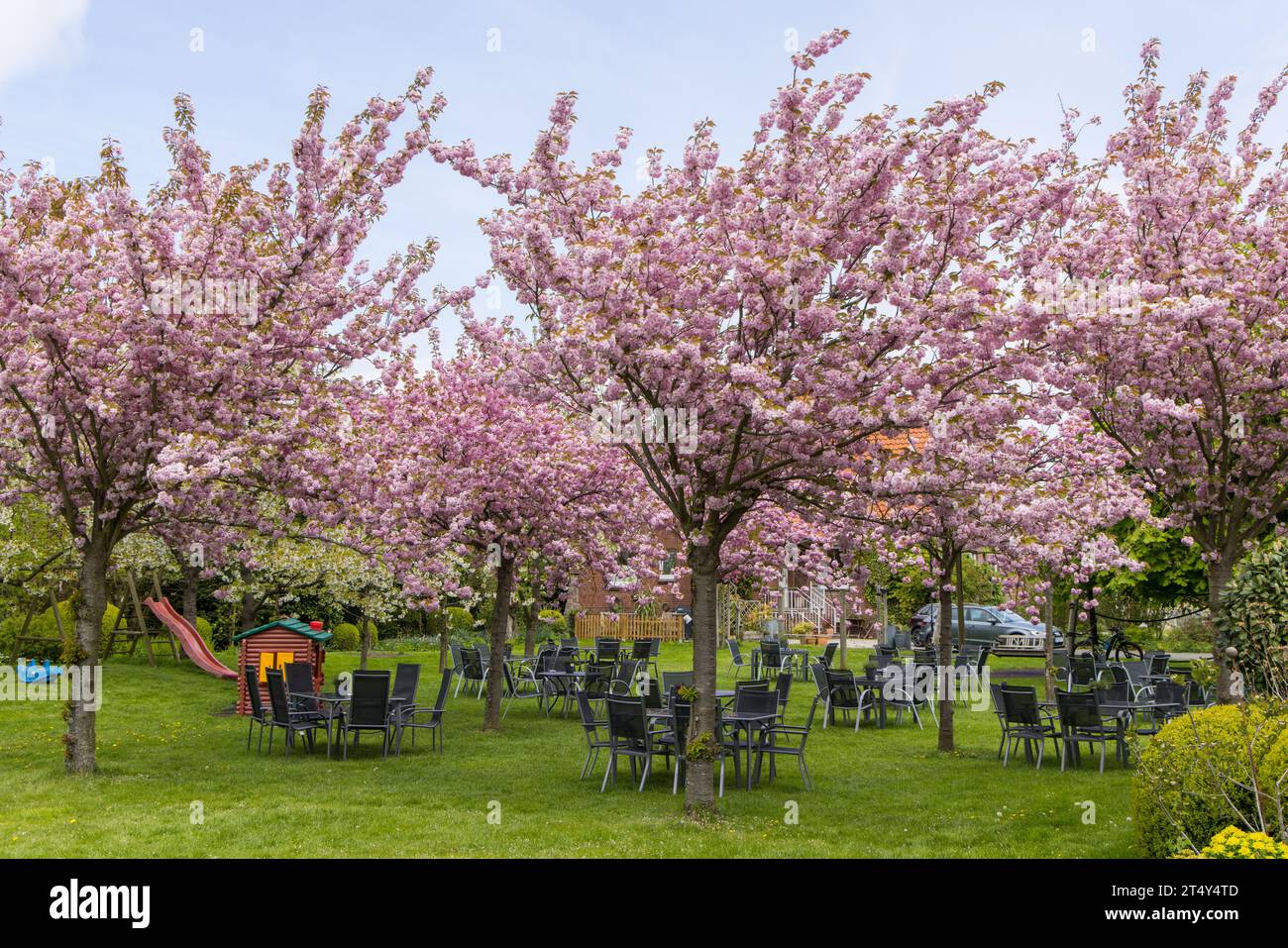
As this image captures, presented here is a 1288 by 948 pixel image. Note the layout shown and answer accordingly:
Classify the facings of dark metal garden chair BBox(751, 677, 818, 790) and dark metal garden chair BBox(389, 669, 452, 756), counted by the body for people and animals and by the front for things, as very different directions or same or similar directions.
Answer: same or similar directions

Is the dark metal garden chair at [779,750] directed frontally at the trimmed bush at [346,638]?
no

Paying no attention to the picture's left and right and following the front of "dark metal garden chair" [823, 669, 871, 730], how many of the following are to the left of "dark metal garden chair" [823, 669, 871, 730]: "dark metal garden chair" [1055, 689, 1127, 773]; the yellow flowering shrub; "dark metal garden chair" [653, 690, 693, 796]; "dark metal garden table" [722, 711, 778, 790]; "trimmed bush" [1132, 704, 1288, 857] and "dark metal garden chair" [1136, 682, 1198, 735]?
0

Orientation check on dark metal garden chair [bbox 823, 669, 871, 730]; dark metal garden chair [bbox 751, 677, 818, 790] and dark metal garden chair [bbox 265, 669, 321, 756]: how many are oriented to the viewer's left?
1

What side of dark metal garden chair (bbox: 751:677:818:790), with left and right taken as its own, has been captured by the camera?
left

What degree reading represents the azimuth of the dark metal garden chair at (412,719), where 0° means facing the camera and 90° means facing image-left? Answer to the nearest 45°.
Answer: approximately 90°

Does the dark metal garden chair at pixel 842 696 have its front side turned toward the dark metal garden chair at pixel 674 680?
no

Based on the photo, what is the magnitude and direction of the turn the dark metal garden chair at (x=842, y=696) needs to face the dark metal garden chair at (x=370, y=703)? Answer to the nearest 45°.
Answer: approximately 180°

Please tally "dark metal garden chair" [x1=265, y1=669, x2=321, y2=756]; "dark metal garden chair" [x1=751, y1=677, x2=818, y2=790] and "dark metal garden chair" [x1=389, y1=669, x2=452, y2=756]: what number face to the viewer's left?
2

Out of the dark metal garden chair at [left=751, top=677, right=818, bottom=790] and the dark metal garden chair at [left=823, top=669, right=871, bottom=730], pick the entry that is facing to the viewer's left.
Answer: the dark metal garden chair at [left=751, top=677, right=818, bottom=790]

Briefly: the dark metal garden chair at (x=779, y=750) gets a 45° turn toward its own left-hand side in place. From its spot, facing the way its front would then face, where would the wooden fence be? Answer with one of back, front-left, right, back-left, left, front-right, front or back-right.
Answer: back-right

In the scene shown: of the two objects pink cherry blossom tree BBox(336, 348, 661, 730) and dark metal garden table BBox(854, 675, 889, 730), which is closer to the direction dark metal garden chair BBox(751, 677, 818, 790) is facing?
the pink cherry blossom tree

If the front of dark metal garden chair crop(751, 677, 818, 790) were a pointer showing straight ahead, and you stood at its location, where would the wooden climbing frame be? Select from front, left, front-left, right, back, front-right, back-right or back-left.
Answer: front-right

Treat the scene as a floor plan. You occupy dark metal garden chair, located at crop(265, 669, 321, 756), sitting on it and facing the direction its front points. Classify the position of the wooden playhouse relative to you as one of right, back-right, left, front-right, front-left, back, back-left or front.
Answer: front-left

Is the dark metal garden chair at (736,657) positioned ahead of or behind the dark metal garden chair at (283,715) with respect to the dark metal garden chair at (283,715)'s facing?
ahead
